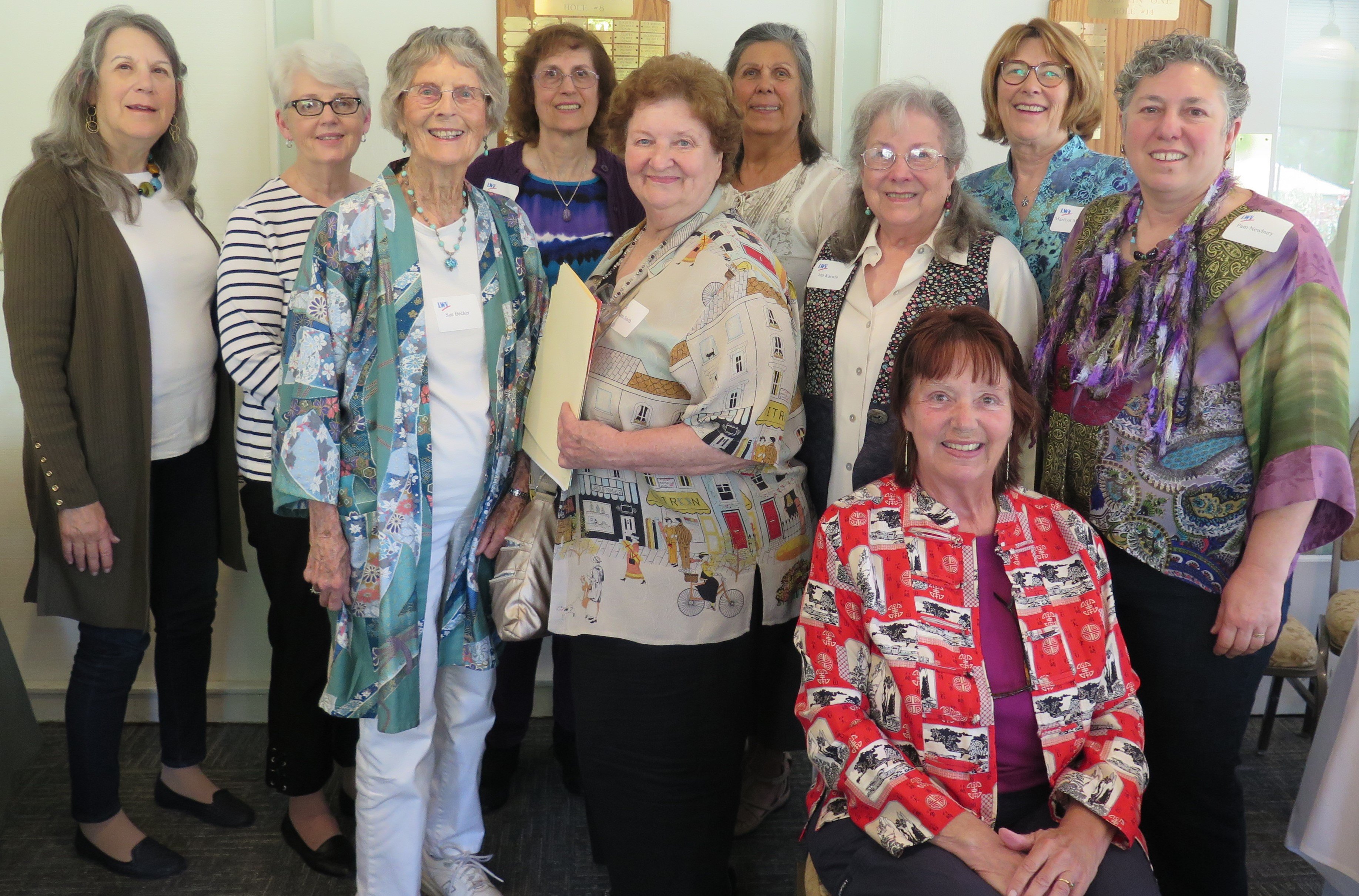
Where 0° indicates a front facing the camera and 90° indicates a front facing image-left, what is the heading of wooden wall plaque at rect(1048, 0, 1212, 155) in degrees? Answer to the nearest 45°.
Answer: approximately 0°

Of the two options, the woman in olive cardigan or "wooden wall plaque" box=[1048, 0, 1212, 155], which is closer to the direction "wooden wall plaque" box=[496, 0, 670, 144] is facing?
the woman in olive cardigan

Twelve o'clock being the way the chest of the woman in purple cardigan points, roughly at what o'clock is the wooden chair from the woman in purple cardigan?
The wooden chair is roughly at 9 o'clock from the woman in purple cardigan.

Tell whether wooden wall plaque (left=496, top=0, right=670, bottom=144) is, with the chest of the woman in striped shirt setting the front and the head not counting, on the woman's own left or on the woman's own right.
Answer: on the woman's own left
